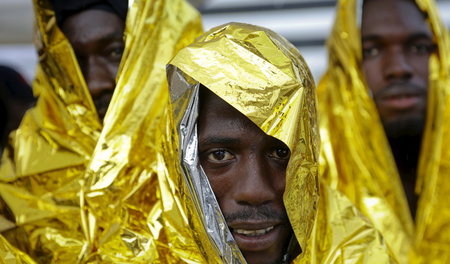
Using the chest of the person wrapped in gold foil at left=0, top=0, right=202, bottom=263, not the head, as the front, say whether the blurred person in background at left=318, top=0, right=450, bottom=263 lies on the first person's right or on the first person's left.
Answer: on the first person's left

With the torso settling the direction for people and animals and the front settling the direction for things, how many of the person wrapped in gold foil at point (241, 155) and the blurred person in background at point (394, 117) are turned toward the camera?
2

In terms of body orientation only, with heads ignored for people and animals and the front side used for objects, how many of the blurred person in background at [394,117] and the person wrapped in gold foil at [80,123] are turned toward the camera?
2

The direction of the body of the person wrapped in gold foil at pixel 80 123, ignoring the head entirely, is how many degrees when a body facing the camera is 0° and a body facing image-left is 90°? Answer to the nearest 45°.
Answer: approximately 0°

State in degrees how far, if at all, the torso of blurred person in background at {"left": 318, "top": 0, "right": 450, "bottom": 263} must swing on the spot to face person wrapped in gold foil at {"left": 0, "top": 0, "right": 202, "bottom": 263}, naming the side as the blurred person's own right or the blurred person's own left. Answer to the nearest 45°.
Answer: approximately 45° to the blurred person's own right
